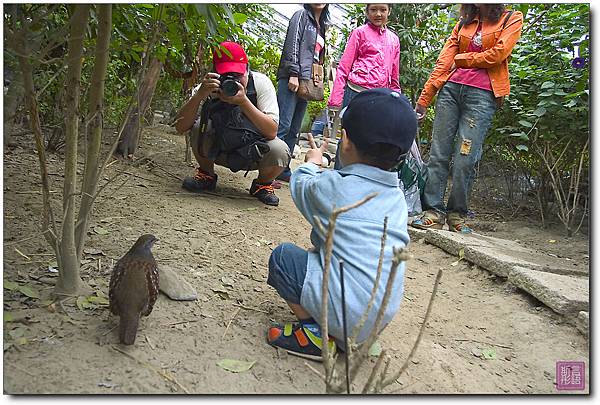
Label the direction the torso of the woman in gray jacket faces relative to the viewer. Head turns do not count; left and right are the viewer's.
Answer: facing the viewer and to the right of the viewer

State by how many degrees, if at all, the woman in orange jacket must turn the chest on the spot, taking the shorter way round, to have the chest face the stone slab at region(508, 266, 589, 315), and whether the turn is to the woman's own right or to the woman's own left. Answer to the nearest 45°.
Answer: approximately 45° to the woman's own left

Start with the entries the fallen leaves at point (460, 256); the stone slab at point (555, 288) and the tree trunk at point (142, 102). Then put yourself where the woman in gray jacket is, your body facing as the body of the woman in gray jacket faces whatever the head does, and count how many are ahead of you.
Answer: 2

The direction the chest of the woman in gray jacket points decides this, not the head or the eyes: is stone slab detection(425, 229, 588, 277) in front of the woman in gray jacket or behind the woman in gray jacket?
in front

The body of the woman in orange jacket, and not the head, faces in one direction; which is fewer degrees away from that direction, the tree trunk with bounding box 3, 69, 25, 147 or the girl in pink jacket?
the tree trunk

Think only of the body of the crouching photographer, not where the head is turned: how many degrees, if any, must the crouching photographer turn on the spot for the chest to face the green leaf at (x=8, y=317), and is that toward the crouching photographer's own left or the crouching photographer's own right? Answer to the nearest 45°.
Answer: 0° — they already face it

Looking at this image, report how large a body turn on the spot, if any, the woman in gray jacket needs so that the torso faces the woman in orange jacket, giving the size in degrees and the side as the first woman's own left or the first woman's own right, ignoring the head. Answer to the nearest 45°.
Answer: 0° — they already face them

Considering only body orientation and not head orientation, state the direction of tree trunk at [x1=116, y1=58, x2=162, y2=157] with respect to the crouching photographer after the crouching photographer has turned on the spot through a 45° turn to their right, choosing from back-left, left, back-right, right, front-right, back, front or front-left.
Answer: right

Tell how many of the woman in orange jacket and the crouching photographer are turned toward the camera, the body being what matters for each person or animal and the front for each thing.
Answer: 2

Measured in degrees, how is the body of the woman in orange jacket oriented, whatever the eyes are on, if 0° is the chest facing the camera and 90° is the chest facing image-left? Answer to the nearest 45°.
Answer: approximately 0°
